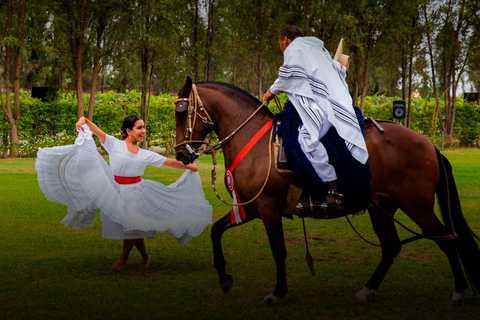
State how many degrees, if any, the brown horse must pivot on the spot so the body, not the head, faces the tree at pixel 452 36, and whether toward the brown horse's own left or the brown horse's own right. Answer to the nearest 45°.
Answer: approximately 90° to the brown horse's own right

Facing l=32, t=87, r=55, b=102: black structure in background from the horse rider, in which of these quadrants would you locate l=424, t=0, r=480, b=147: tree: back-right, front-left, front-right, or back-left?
front-right

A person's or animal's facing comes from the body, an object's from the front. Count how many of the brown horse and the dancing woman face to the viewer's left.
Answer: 1

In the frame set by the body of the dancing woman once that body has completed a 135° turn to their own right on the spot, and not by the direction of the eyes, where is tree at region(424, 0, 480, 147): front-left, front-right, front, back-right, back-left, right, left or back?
back-right

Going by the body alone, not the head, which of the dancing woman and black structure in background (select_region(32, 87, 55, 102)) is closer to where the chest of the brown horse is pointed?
the dancing woman

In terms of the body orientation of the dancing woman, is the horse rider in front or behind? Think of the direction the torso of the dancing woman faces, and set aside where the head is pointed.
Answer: in front

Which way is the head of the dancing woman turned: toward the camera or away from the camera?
toward the camera

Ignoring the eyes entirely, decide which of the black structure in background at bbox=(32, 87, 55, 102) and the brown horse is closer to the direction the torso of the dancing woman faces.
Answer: the brown horse

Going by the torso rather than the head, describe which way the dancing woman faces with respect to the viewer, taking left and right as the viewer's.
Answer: facing the viewer and to the right of the viewer

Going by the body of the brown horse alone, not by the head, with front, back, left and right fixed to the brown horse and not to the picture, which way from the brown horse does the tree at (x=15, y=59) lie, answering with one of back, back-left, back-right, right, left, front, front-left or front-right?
front-right

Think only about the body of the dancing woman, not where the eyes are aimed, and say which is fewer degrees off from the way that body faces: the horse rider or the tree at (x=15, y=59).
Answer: the horse rider

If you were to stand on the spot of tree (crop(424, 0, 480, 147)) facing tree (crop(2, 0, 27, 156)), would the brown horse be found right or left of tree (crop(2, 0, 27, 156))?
left

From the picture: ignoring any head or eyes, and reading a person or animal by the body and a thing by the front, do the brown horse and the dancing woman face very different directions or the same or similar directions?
very different directions

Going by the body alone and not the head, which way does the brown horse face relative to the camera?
to the viewer's left
